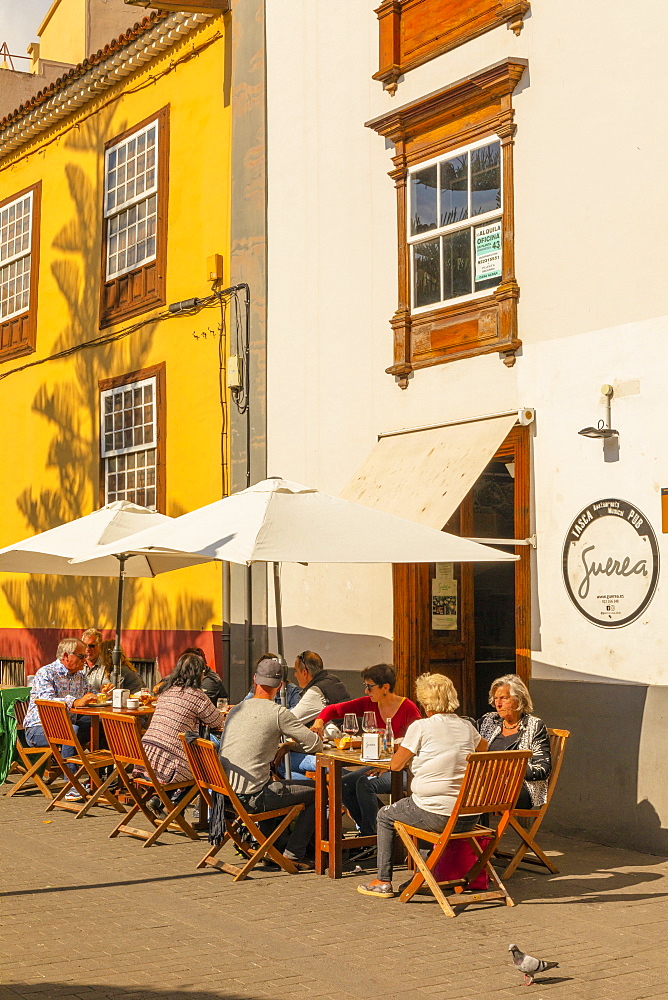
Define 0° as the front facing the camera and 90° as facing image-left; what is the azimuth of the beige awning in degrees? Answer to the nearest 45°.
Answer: approximately 45°

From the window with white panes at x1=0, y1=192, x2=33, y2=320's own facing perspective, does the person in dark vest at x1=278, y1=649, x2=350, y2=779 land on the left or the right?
on its left

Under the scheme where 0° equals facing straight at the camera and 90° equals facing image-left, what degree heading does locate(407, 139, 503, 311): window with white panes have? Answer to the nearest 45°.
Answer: approximately 45°

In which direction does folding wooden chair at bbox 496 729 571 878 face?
to the viewer's left

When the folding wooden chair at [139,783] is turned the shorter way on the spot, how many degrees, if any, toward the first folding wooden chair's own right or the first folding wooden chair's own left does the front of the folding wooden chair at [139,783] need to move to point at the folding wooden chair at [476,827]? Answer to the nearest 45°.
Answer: approximately 90° to the first folding wooden chair's own right

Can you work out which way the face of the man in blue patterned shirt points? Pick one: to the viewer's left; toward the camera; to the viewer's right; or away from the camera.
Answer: to the viewer's right

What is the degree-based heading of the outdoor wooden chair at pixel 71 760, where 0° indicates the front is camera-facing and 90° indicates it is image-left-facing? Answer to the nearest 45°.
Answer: approximately 225°

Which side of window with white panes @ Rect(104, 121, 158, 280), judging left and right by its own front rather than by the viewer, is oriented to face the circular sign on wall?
left

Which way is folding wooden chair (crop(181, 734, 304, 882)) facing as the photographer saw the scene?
facing away from the viewer and to the right of the viewer
